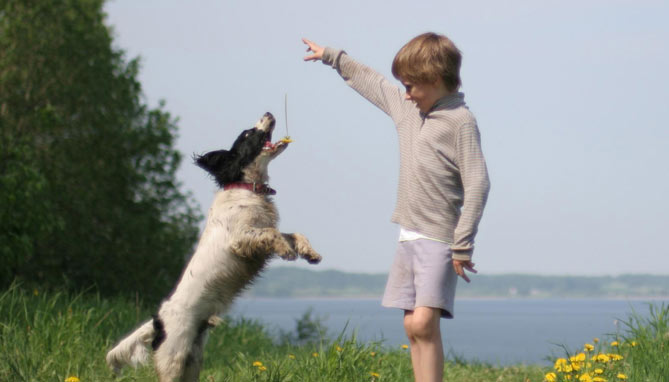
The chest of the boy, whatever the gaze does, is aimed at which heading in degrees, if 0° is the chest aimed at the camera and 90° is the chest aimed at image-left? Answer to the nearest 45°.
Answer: approximately 45°

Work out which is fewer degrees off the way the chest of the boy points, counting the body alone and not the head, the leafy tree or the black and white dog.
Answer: the black and white dog

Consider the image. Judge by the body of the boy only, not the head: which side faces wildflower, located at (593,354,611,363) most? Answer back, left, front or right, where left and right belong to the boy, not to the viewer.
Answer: back

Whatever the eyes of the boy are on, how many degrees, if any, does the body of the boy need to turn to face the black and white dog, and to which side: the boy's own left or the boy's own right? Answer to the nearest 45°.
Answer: approximately 45° to the boy's own right

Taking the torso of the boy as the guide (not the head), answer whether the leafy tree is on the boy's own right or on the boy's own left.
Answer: on the boy's own right

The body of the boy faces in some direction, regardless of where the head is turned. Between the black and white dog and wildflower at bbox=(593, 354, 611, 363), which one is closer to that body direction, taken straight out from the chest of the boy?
the black and white dog
